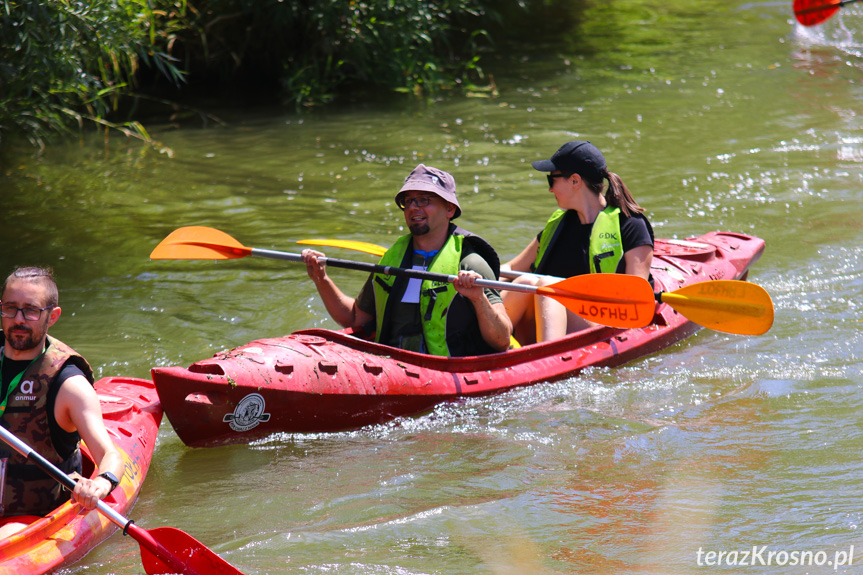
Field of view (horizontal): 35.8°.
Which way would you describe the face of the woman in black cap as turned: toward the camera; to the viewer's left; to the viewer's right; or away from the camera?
to the viewer's left

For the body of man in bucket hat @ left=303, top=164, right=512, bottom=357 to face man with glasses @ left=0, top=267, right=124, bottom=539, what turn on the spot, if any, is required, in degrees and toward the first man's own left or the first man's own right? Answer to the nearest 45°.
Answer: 0° — they already face them

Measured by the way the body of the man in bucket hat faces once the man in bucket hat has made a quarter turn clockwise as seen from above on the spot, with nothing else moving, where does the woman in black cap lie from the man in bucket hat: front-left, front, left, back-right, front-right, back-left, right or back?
right

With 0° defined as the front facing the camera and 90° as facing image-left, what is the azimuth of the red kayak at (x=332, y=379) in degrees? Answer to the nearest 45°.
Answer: approximately 45°

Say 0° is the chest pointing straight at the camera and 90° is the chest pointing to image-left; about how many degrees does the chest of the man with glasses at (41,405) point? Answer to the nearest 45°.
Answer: approximately 45°

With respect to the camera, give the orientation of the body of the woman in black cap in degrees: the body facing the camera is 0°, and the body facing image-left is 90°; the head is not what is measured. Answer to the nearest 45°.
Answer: approximately 45°

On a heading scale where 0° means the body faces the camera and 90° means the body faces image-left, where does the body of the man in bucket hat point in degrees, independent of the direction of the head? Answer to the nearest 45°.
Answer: approximately 45°

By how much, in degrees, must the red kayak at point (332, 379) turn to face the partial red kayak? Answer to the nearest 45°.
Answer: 0° — it already faces it
